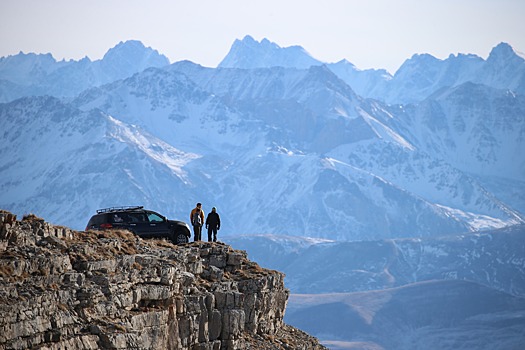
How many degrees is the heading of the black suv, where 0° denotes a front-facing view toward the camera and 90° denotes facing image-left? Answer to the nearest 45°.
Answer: approximately 270°

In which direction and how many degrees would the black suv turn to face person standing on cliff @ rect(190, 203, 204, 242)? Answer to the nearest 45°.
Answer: approximately 45° to its left
